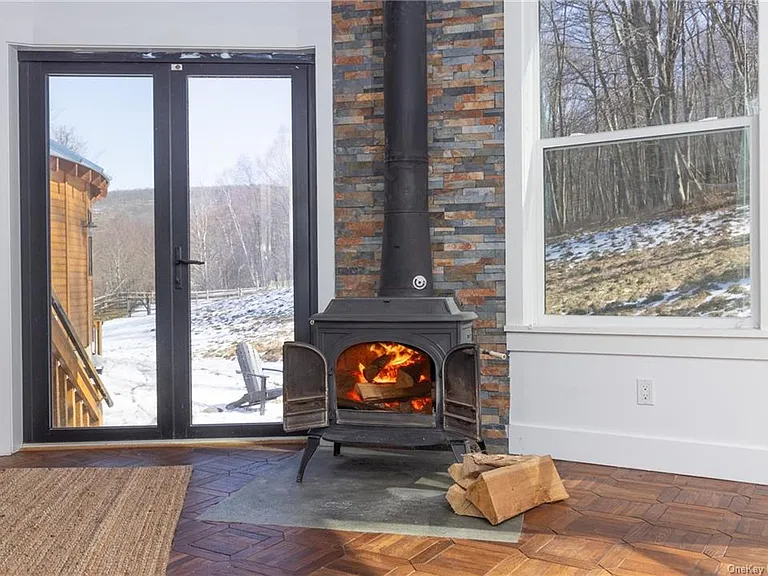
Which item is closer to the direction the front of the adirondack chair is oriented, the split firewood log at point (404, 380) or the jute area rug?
the split firewood log

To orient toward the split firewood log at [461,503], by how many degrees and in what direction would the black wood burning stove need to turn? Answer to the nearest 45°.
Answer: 0° — it already faces it

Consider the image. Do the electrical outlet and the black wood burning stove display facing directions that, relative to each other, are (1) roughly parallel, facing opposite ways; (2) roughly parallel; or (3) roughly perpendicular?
roughly parallel

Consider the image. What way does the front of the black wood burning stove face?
toward the camera

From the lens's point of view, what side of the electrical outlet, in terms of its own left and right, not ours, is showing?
front

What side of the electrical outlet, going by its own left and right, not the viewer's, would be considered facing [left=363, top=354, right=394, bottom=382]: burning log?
right

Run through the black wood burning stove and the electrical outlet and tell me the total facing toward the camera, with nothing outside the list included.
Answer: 2

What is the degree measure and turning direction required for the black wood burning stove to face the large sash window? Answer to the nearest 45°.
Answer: approximately 90° to its left

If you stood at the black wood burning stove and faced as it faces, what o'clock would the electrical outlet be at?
The electrical outlet is roughly at 9 o'clock from the black wood burning stove.

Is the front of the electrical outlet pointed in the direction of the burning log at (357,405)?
no

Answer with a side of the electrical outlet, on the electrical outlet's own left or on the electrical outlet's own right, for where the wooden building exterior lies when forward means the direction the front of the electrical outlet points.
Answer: on the electrical outlet's own right
